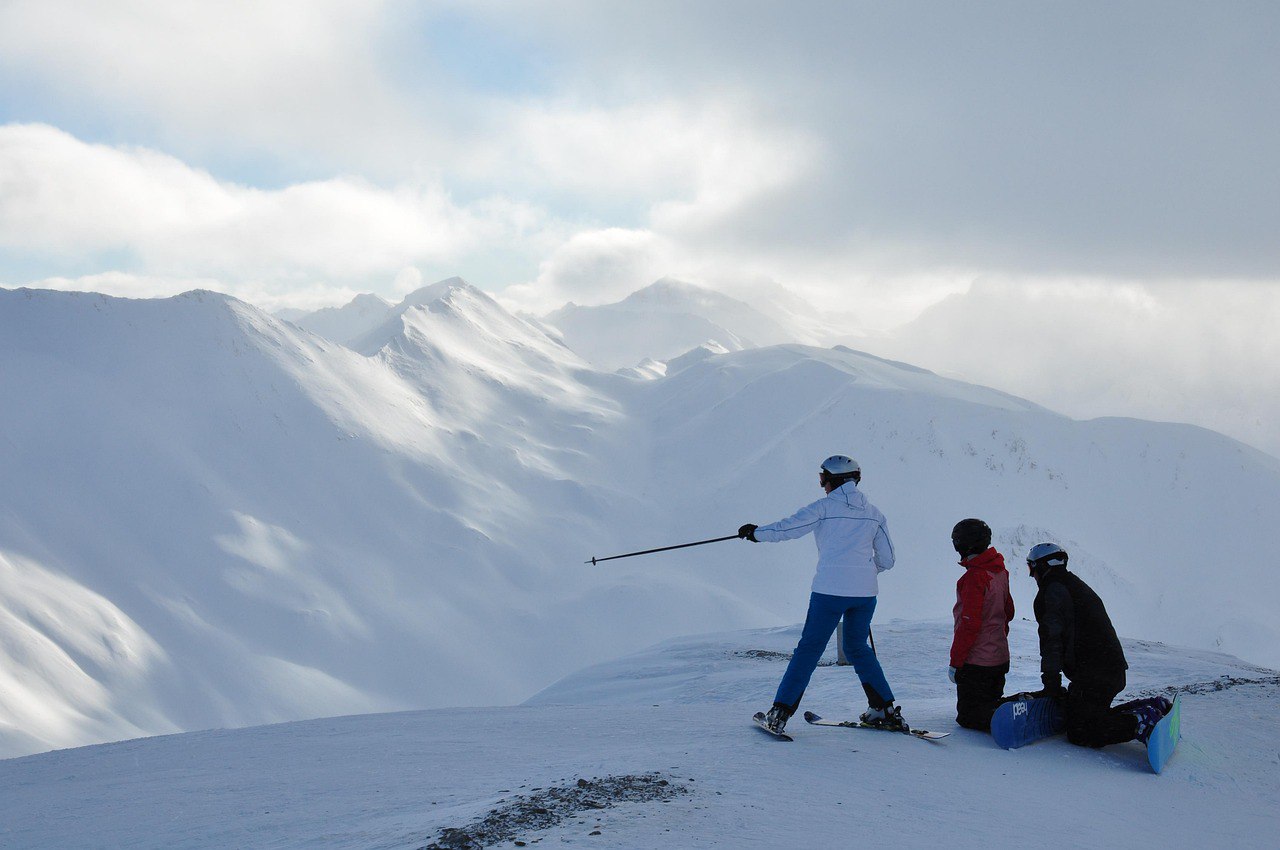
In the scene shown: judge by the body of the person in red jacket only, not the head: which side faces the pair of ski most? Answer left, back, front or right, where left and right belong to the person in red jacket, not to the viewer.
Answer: left

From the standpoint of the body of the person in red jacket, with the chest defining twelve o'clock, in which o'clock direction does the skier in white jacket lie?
The skier in white jacket is roughly at 9 o'clock from the person in red jacket.

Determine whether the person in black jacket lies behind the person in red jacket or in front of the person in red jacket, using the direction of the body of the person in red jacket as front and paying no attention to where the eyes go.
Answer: behind

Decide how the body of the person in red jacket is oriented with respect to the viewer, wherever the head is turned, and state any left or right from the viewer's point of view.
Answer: facing away from the viewer and to the left of the viewer

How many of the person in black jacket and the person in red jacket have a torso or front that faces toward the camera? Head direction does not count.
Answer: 0

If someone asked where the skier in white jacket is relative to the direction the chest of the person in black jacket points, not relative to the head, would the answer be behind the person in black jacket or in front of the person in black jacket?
in front

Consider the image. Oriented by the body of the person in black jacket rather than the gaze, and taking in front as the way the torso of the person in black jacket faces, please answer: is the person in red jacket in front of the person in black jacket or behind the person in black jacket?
in front

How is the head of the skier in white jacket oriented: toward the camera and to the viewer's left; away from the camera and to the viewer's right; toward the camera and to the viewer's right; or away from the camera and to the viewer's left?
away from the camera and to the viewer's left

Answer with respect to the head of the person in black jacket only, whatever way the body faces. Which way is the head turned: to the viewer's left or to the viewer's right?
to the viewer's left
